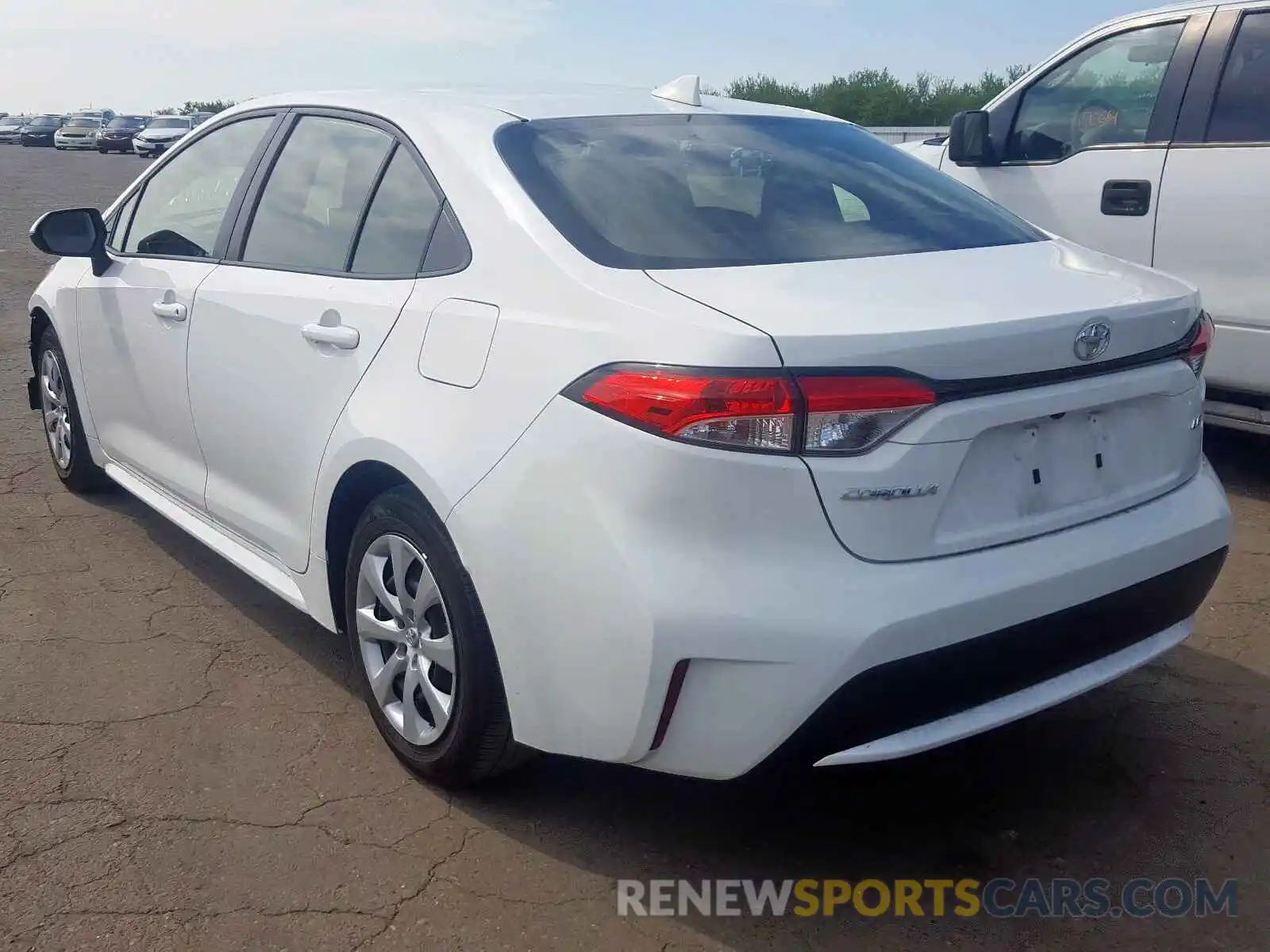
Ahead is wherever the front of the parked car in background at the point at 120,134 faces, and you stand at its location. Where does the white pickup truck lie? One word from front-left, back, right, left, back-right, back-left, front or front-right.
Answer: front-left

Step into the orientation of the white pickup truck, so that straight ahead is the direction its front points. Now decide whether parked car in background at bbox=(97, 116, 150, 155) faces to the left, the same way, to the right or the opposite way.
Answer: to the left

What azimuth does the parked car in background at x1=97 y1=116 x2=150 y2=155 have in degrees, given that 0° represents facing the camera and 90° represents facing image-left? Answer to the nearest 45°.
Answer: approximately 45°

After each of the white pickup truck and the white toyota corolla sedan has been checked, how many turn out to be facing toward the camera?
0

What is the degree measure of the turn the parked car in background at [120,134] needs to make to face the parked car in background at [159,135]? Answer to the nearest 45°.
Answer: approximately 45° to its left

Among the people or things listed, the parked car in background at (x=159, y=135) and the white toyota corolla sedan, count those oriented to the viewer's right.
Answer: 0

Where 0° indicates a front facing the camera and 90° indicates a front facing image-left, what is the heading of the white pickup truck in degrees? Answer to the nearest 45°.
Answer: approximately 90°

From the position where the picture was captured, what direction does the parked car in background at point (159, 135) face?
facing the viewer and to the left of the viewer

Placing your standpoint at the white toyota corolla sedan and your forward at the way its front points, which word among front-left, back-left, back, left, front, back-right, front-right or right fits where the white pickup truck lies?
right

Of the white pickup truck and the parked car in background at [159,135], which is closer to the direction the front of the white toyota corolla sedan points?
the parked car in background

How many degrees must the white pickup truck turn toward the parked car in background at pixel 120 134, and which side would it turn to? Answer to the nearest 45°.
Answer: approximately 45° to its right

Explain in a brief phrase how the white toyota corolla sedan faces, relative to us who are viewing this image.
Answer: facing away from the viewer and to the left of the viewer

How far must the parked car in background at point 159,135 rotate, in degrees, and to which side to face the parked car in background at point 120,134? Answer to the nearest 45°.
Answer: approximately 135° to its right

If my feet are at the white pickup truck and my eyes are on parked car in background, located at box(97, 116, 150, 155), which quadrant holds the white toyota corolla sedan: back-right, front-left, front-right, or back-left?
back-left

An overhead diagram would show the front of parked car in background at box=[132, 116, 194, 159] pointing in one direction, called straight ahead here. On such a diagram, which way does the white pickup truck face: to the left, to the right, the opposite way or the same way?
to the right

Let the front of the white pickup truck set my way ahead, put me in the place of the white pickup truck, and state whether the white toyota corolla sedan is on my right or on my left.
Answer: on my left

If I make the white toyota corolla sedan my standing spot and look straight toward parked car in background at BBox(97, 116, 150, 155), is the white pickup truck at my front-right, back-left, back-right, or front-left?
front-right
